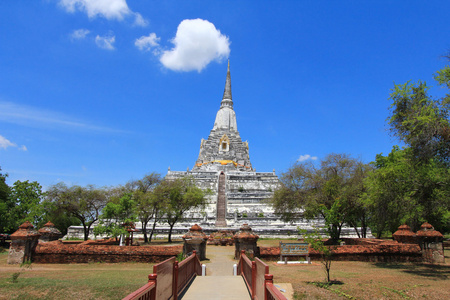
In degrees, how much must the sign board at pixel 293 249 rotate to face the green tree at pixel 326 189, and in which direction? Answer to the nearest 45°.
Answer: approximately 180°

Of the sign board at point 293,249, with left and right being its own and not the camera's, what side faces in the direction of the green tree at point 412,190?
left

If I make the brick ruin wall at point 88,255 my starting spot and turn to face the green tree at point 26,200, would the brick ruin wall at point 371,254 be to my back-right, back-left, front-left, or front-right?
back-right

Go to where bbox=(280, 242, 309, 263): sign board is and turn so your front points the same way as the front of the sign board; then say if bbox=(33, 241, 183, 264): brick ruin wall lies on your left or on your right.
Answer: on your right

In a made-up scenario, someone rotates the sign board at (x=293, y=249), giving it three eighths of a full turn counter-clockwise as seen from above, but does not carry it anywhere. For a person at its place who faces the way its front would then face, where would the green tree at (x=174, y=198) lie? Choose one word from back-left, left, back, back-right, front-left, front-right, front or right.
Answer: left

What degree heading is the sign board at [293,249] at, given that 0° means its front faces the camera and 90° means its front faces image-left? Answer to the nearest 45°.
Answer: approximately 0°

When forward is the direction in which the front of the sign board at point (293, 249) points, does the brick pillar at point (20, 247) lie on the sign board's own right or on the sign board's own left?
on the sign board's own right

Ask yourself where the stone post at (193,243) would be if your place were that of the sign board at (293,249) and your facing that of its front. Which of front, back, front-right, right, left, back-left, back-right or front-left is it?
right
